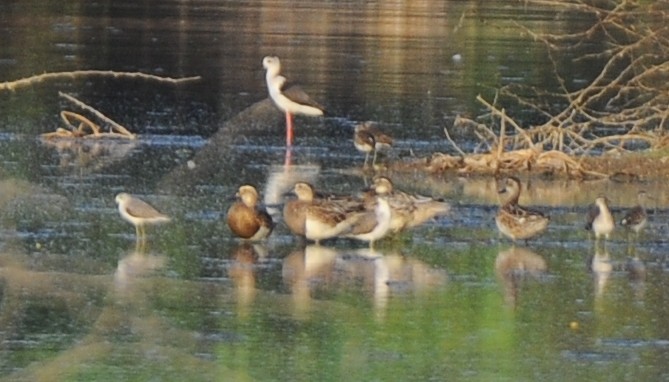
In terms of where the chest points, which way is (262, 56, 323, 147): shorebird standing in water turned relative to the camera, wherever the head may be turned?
to the viewer's left

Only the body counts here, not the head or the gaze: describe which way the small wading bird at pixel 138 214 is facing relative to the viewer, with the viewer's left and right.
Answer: facing to the left of the viewer

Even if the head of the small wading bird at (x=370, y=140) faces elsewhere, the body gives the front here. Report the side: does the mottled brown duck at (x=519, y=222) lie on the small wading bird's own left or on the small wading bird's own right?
on the small wading bird's own left

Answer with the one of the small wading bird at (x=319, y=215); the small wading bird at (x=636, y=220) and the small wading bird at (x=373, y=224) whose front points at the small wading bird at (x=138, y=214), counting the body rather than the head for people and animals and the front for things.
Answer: the small wading bird at (x=319, y=215)

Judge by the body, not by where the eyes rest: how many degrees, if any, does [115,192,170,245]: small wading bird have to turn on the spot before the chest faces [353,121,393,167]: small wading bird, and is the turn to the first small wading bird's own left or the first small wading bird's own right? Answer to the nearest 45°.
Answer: approximately 135° to the first small wading bird's own right

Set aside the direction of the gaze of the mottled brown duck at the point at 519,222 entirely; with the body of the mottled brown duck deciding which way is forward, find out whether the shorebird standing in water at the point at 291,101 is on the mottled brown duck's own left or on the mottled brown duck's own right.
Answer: on the mottled brown duck's own right

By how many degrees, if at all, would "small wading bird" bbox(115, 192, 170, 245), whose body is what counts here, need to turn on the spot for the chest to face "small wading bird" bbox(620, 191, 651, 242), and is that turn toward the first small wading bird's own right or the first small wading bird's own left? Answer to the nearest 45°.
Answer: approximately 180°

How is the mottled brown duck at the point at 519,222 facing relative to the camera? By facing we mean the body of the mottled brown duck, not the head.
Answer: to the viewer's left

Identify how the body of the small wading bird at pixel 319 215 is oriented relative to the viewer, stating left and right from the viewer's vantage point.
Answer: facing to the left of the viewer
